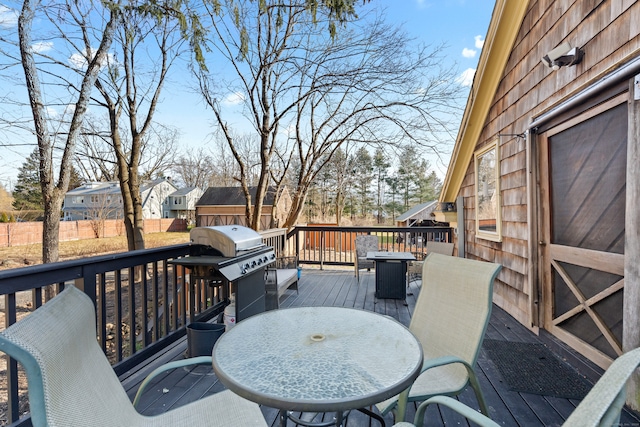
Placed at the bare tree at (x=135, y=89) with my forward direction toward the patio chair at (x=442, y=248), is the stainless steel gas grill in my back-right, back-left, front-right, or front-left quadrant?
front-right

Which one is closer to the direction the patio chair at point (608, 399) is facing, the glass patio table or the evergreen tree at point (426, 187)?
the glass patio table

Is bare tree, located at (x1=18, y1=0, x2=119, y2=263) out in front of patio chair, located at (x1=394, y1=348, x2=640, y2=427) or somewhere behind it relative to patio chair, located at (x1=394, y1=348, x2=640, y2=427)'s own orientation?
in front

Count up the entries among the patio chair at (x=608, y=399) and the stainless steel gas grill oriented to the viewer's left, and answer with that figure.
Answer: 1

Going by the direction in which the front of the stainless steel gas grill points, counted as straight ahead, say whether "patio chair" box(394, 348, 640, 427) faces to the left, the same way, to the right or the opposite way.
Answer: the opposite way

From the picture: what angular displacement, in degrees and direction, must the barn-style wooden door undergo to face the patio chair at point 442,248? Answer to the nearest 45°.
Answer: approximately 90° to its right

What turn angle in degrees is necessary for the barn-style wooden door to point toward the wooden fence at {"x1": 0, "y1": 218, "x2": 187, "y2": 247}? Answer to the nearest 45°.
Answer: approximately 45° to its right

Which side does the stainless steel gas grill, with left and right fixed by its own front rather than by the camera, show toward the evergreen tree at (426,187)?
left

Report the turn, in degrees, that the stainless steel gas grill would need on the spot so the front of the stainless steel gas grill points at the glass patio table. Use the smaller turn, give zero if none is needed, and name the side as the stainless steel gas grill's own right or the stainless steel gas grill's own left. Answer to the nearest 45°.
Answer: approximately 45° to the stainless steel gas grill's own right

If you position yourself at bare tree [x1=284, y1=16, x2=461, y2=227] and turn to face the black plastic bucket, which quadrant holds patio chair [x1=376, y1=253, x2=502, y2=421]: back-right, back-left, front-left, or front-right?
front-left

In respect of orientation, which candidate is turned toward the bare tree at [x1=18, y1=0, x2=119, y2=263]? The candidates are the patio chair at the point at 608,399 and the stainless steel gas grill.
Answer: the patio chair

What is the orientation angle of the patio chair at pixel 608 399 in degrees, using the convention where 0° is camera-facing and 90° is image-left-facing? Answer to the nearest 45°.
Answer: approximately 90°

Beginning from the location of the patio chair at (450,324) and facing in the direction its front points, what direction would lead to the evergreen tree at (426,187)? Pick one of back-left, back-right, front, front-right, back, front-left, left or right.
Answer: back-right
